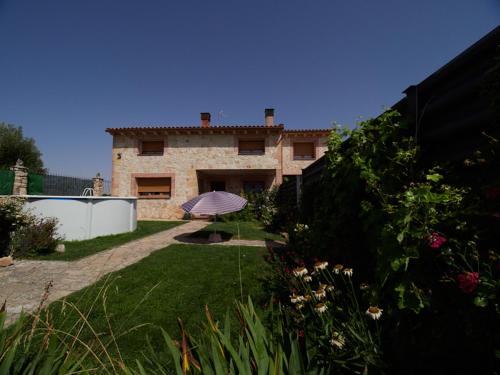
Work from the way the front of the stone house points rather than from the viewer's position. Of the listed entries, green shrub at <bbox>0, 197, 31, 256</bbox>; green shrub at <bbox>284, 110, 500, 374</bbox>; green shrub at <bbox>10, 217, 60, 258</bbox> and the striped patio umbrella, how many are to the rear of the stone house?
0

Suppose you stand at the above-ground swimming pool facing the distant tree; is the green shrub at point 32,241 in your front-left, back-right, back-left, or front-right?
back-left

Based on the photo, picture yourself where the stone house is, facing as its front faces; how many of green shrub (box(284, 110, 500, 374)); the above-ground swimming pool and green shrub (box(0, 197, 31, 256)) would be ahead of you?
3

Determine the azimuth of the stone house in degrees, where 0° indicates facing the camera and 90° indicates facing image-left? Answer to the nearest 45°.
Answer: approximately 0°

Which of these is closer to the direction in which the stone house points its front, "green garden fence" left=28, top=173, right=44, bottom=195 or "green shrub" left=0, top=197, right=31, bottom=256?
the green shrub

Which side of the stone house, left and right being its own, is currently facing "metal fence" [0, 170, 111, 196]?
right

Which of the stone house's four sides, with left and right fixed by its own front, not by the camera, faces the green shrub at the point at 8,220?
front

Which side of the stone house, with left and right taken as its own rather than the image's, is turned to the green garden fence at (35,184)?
right

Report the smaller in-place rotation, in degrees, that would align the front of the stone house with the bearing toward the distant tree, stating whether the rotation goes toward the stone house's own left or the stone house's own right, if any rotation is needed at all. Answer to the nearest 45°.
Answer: approximately 135° to the stone house's own right

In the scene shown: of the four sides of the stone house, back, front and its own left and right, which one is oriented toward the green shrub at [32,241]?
front
